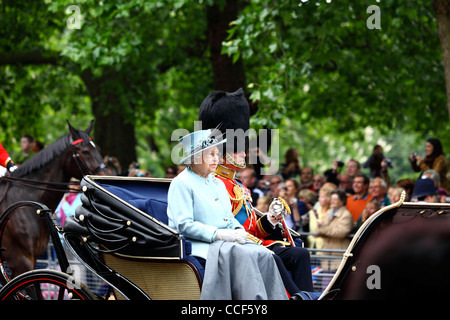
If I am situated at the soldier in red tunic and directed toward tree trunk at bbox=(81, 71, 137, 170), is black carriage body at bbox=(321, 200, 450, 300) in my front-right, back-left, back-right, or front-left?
back-right

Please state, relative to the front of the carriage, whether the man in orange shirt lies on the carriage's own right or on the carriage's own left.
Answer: on the carriage's own left

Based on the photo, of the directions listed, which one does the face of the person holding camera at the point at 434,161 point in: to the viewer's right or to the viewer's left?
to the viewer's left

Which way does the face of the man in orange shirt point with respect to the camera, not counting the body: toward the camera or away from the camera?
toward the camera

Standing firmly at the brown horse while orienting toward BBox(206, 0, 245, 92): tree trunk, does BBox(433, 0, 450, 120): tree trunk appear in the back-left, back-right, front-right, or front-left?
front-right

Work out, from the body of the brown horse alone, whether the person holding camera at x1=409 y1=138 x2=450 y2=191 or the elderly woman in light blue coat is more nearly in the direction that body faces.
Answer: the person holding camera

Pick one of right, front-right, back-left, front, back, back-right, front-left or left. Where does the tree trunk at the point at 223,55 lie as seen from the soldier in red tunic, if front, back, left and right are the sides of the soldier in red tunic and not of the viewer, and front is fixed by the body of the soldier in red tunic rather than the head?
left

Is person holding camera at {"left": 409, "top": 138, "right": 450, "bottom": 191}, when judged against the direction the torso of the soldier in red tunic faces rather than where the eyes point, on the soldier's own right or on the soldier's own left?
on the soldier's own left

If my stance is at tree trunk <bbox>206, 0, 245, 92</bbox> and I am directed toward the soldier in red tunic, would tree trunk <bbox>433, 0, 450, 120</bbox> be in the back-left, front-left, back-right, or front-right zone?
front-left
